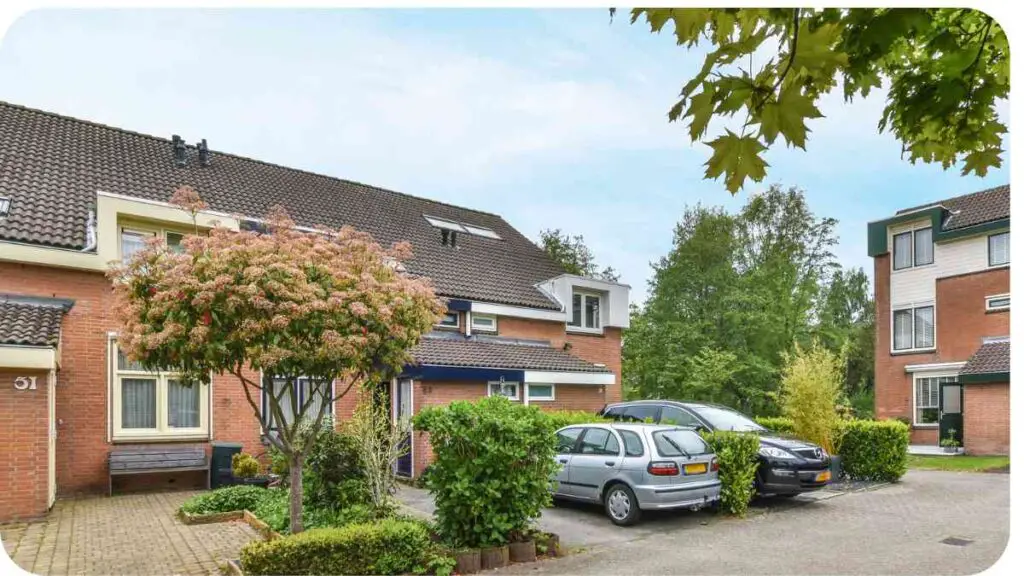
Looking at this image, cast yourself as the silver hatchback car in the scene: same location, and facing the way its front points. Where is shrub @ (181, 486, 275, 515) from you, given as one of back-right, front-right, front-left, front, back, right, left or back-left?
front-left

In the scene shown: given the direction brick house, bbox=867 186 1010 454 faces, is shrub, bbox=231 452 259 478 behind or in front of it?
in front

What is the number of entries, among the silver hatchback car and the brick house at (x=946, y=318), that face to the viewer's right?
0

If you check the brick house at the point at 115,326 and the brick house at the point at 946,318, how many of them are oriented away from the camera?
0

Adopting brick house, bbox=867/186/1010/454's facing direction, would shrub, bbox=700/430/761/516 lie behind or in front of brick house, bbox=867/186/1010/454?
in front

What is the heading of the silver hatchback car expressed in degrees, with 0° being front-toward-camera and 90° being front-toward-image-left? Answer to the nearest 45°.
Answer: approximately 135°

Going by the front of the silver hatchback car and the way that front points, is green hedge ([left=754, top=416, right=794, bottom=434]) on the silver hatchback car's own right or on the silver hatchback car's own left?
on the silver hatchback car's own right

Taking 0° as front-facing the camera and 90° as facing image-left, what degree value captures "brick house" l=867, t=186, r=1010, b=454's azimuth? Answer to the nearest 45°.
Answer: approximately 45°

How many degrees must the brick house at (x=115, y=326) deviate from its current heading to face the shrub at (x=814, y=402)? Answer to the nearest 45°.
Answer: approximately 45° to its left

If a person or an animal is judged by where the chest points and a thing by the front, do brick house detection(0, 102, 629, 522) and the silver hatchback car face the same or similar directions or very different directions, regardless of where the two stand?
very different directions

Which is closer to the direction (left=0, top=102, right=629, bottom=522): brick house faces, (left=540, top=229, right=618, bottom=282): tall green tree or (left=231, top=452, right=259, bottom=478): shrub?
the shrub
